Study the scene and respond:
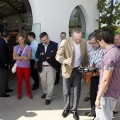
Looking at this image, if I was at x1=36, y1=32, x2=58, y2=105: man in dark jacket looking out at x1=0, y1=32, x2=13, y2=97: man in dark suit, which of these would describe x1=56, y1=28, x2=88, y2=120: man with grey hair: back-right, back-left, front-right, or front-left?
back-left

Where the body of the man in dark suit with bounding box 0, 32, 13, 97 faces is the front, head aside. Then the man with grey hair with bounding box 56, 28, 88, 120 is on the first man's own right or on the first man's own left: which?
on the first man's own right

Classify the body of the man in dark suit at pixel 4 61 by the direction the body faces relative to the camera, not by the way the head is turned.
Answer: to the viewer's right

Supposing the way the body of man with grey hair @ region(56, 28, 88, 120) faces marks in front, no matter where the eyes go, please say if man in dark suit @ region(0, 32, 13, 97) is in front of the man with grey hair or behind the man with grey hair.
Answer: behind

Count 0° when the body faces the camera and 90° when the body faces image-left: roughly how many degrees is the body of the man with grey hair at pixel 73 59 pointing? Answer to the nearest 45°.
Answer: approximately 315°
